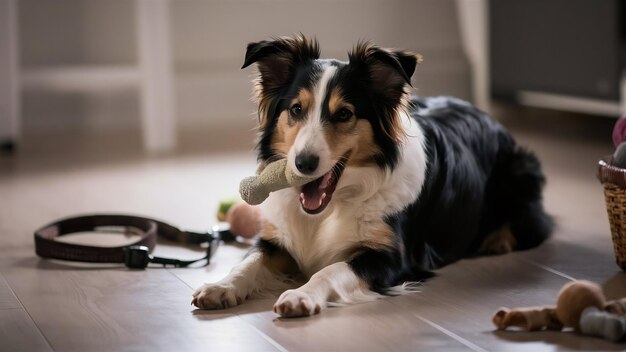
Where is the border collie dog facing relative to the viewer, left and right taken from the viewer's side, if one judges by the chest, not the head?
facing the viewer and to the left of the viewer

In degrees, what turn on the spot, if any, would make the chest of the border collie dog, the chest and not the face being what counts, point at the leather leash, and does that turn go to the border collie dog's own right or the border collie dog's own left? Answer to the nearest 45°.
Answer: approximately 90° to the border collie dog's own right

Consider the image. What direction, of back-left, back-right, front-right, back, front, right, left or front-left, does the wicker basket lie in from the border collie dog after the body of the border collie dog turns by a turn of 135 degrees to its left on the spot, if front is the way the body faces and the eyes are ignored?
front

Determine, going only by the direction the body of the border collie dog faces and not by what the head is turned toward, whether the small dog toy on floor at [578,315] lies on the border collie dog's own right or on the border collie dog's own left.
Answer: on the border collie dog's own left

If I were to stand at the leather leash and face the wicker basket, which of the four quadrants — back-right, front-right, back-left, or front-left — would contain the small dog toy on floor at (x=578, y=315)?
front-right
